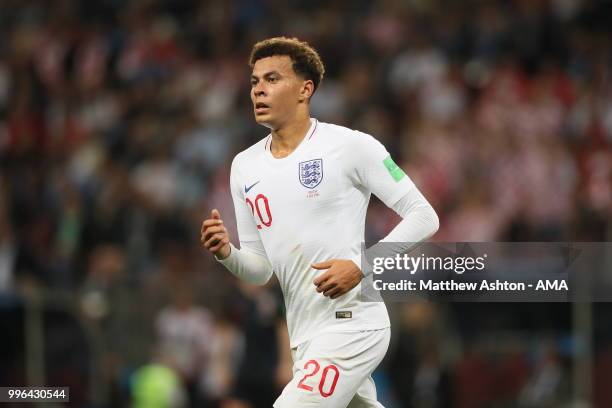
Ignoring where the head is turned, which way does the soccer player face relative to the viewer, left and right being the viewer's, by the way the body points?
facing the viewer and to the left of the viewer

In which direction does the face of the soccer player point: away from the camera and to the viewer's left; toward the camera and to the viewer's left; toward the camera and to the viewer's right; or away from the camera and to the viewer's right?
toward the camera and to the viewer's left
